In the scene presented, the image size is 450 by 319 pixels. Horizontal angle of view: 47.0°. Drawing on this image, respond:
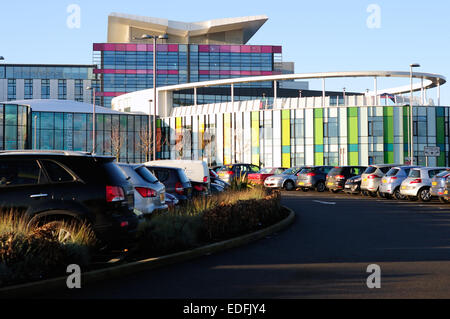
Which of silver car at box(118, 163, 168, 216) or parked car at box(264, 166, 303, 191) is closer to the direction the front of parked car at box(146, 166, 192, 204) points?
the parked car

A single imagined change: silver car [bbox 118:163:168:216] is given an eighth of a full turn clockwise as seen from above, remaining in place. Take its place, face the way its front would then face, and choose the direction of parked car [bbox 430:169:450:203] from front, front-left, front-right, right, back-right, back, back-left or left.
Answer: front-right

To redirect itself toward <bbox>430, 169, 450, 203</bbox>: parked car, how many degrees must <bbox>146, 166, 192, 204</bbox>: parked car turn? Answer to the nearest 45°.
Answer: approximately 90° to its right

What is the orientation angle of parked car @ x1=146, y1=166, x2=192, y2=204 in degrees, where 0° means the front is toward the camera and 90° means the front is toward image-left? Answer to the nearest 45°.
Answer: approximately 135°

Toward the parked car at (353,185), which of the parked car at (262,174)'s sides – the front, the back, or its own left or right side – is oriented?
left

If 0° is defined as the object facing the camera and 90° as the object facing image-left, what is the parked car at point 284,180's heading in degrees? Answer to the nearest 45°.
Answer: approximately 45°

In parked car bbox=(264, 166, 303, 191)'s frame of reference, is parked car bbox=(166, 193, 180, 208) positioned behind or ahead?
ahead
